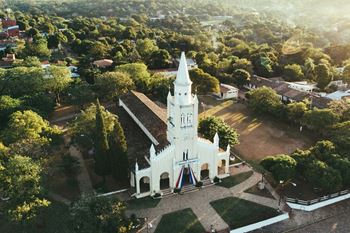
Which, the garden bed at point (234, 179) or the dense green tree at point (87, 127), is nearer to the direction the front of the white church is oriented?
the garden bed

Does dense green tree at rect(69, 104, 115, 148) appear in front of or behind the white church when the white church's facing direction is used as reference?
behind

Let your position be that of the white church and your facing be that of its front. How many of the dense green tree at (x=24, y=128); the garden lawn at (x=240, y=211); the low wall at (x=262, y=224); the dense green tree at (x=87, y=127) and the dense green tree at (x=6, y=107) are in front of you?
2

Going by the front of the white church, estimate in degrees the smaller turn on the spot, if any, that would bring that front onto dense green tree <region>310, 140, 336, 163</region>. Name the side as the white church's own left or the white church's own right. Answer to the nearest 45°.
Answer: approximately 45° to the white church's own left

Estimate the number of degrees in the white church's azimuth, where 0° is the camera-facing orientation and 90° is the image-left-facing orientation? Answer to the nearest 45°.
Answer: approximately 315°

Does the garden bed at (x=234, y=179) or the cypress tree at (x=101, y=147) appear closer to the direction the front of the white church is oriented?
the garden bed

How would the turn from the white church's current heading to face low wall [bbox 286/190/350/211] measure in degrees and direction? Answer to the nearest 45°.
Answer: approximately 45° to its left

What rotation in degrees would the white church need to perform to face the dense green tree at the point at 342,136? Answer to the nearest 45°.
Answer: approximately 45° to its left

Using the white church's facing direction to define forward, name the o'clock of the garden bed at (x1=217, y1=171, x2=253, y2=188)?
The garden bed is roughly at 10 o'clock from the white church.

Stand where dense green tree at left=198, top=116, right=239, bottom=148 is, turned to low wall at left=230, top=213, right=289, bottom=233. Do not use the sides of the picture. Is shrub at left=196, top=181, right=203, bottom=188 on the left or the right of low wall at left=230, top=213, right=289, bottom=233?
right

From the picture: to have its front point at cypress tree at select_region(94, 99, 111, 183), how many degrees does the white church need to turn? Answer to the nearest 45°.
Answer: approximately 135° to its right

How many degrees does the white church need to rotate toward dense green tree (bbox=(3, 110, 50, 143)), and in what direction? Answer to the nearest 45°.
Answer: approximately 135° to its right

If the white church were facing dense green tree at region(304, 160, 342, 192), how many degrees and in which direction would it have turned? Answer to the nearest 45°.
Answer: approximately 45° to its left

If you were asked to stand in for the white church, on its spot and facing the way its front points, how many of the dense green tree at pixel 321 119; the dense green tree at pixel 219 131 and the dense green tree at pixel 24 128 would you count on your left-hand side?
2
